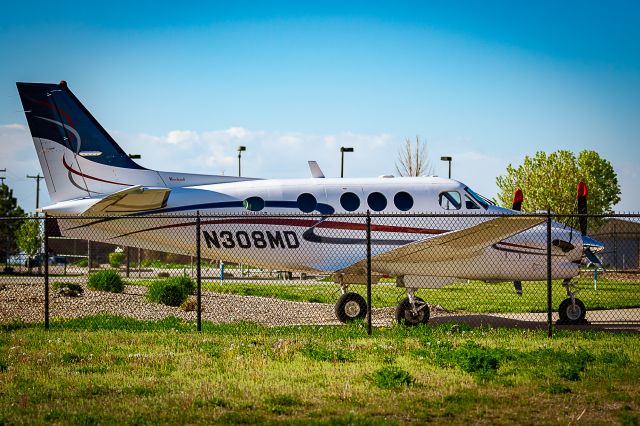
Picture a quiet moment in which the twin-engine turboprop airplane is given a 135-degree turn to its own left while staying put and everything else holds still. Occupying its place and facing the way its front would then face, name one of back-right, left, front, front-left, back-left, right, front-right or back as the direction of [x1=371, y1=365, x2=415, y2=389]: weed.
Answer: back-left

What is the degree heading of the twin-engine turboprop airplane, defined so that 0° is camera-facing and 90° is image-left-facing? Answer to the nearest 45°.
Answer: approximately 270°

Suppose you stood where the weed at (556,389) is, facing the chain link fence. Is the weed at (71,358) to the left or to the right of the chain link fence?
left

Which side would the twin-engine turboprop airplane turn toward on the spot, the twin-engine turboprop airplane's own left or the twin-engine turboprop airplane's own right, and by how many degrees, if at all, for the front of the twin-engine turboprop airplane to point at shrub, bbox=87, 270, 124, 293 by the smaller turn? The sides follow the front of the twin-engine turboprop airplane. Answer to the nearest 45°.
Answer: approximately 135° to the twin-engine turboprop airplane's own left

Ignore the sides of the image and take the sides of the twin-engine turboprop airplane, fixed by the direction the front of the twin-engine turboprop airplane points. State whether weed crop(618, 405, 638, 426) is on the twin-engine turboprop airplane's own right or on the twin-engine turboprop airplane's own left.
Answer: on the twin-engine turboprop airplane's own right

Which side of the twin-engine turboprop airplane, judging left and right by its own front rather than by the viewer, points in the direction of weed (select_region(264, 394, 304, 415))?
right

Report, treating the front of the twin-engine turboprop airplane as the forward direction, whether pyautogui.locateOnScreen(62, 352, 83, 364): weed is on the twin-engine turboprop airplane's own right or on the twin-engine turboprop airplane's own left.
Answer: on the twin-engine turboprop airplane's own right

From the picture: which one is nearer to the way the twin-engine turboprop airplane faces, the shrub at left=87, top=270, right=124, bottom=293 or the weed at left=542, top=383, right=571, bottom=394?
the weed

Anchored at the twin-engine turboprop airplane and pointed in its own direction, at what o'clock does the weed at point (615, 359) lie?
The weed is roughly at 2 o'clock from the twin-engine turboprop airplane.

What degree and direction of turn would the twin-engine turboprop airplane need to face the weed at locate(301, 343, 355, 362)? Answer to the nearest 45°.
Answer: approximately 90° to its right
